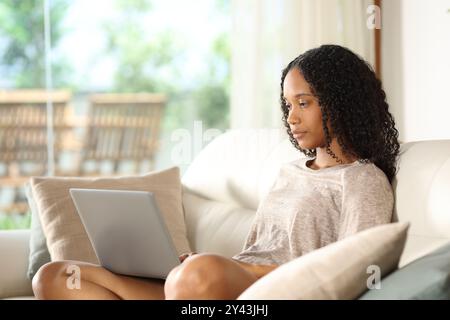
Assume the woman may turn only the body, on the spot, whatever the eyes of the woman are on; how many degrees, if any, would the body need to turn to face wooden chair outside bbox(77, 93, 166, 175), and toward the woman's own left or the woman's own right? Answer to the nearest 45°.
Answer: approximately 135° to the woman's own right

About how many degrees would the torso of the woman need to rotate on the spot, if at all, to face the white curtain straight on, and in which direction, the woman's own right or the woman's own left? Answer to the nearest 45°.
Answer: approximately 135° to the woman's own right

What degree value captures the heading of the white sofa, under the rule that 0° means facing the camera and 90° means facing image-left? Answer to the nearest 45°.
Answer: approximately 0°

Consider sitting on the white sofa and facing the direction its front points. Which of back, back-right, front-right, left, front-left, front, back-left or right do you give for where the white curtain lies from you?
back

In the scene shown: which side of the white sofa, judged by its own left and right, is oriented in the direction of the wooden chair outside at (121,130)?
back

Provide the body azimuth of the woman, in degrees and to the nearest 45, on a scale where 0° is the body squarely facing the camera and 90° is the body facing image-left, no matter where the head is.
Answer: approximately 45°

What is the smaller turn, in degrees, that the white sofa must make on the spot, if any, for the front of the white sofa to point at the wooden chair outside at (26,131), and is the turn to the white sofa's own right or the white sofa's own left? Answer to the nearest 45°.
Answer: approximately 135° to the white sofa's own right
